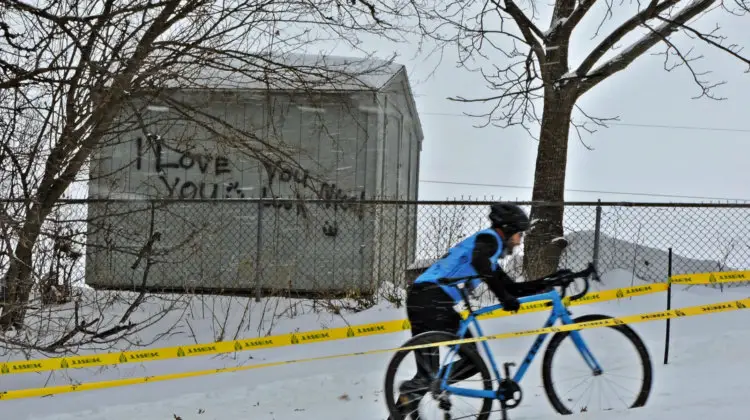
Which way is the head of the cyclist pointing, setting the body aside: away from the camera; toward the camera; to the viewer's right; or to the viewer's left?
to the viewer's right

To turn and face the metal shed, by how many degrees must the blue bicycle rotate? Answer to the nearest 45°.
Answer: approximately 135° to its left

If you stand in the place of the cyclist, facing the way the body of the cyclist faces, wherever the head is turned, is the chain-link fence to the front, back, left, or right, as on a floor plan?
left

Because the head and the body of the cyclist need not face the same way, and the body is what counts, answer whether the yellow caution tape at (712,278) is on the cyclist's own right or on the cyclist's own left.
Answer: on the cyclist's own left

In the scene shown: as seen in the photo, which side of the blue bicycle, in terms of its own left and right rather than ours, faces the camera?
right

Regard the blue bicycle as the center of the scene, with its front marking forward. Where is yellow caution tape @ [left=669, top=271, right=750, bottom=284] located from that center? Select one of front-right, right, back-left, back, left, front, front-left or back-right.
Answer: front-left

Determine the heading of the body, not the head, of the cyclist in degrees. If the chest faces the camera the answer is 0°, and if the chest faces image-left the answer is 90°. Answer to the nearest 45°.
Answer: approximately 270°

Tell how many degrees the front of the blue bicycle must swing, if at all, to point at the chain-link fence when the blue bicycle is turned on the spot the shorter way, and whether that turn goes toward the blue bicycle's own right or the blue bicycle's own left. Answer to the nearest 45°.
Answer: approximately 135° to the blue bicycle's own left

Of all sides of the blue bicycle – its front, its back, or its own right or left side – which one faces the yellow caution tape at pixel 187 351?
back
